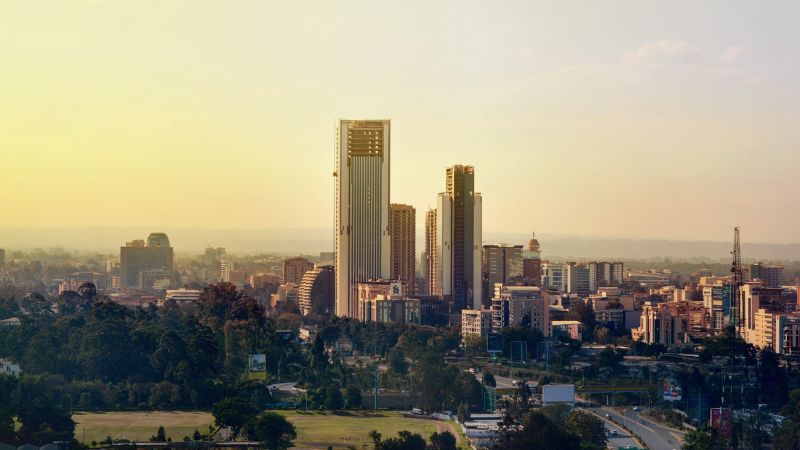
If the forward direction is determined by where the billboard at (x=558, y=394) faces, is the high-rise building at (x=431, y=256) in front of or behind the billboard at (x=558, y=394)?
behind

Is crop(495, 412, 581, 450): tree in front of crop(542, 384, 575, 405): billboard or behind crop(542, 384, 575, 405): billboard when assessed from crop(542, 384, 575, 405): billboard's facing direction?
in front

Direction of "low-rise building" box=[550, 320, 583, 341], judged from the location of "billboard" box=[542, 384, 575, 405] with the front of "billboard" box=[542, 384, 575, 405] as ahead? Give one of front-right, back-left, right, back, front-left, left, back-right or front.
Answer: back

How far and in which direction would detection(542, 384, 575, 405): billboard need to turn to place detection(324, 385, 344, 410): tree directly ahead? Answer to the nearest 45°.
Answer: approximately 90° to its right

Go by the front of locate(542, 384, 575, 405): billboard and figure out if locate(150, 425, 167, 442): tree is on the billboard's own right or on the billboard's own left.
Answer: on the billboard's own right

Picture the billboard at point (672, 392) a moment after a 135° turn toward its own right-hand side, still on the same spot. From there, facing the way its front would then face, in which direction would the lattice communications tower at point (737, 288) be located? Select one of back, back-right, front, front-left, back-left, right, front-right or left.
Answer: front-right

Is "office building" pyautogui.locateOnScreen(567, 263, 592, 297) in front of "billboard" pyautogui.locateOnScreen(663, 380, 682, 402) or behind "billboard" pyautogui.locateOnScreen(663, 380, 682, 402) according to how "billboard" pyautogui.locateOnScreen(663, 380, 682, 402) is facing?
behind

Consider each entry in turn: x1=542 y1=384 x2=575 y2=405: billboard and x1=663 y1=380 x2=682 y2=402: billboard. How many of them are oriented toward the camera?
2

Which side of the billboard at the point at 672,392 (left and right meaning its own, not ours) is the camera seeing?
front

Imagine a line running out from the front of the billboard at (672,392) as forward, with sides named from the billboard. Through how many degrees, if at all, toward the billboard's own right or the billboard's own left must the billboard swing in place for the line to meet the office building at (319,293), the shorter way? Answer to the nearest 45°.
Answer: approximately 135° to the billboard's own right

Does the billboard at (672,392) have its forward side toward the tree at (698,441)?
yes

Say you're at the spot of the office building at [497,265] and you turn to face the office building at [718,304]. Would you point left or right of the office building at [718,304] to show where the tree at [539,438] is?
right

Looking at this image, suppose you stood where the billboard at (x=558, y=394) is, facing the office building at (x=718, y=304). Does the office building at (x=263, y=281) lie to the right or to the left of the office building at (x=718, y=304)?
left

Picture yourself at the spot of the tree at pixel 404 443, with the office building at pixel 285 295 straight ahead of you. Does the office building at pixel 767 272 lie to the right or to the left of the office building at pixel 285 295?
right
